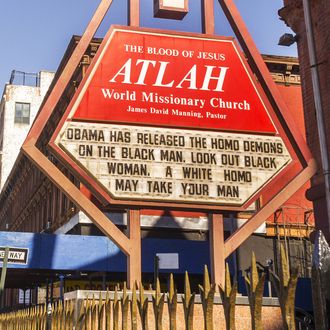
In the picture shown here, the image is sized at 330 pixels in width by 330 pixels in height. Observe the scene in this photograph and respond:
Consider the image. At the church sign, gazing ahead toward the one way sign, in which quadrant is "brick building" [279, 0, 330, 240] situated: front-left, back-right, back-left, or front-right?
back-right

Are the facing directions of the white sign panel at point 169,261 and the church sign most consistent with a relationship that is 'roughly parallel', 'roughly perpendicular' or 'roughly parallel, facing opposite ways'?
roughly parallel

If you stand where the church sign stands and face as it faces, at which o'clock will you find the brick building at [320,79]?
The brick building is roughly at 8 o'clock from the church sign.

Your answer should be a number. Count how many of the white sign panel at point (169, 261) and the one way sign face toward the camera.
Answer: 2

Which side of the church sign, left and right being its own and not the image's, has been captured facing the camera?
front

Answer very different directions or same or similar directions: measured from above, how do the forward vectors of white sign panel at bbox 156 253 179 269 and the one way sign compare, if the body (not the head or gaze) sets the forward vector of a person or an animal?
same or similar directions

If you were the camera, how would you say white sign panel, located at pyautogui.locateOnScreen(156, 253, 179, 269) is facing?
facing the viewer

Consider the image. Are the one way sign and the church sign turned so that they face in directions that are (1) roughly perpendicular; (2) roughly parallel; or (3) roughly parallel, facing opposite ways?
roughly parallel

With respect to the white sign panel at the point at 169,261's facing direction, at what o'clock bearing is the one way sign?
The one way sign is roughly at 4 o'clock from the white sign panel.
